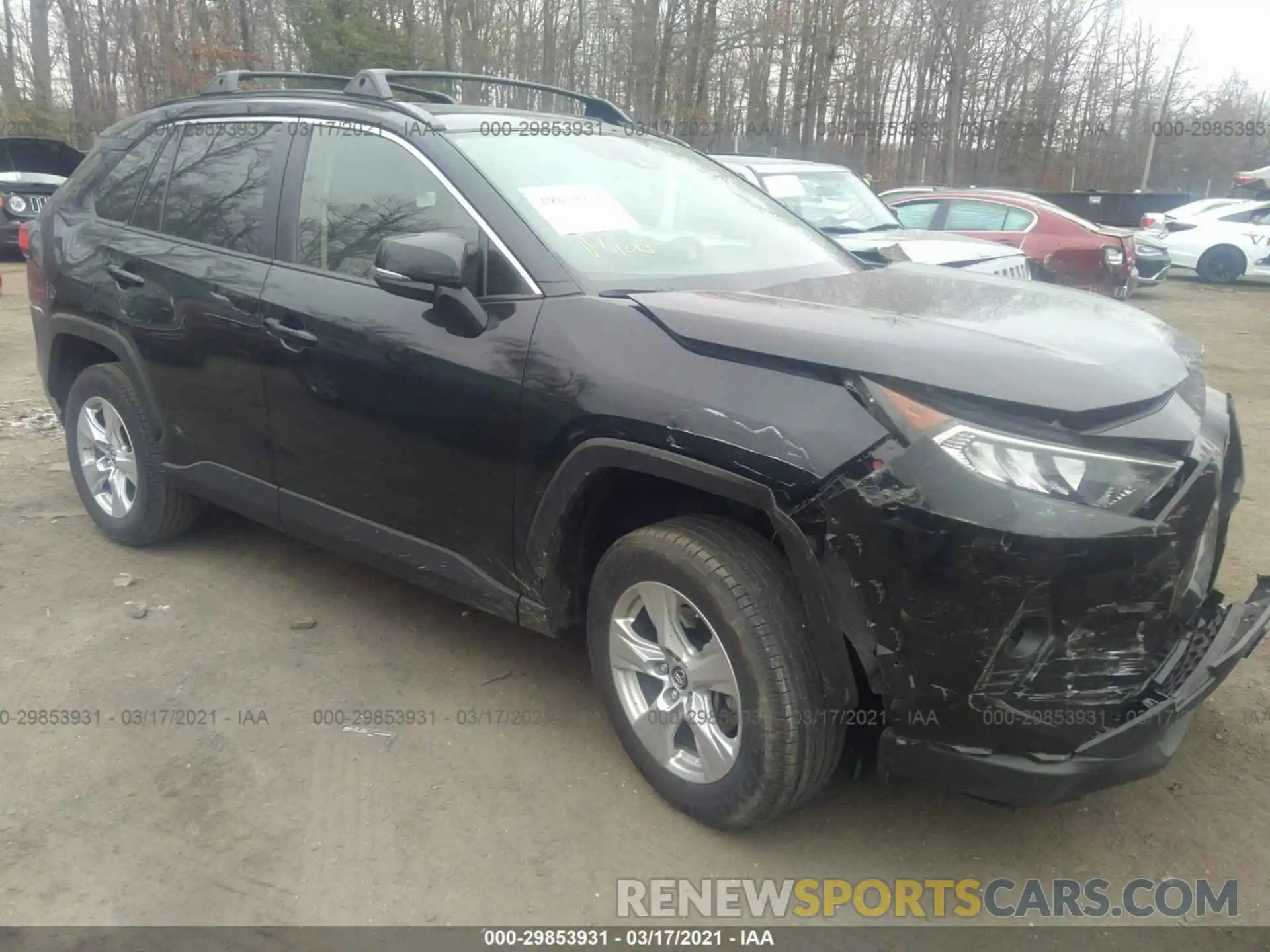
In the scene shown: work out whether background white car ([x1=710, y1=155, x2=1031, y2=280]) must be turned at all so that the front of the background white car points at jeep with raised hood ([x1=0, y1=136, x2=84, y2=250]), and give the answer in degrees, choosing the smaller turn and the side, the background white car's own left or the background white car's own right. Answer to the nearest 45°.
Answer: approximately 135° to the background white car's own right

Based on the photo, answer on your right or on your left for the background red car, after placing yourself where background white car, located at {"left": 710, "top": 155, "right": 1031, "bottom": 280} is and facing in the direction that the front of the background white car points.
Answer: on your left

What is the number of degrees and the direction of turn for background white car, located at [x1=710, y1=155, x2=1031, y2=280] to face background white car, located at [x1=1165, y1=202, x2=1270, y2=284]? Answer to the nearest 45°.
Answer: approximately 90° to its left

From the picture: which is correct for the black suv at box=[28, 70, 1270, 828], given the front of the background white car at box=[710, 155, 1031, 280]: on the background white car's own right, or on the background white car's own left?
on the background white car's own right

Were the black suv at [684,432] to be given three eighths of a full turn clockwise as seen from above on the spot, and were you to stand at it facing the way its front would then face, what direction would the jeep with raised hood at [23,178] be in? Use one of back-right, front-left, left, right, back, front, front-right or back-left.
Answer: front-right

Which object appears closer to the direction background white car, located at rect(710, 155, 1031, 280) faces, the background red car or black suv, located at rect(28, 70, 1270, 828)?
the black suv

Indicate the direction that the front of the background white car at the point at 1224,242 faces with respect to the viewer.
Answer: facing to the right of the viewer

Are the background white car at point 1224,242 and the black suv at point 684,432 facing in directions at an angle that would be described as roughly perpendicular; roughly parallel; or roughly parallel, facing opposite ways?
roughly parallel

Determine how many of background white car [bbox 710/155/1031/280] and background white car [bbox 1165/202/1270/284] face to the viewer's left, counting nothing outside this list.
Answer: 0

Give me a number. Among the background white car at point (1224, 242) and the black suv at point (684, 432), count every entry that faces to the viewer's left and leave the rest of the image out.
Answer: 0

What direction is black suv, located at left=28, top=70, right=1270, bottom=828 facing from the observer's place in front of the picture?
facing the viewer and to the right of the viewer

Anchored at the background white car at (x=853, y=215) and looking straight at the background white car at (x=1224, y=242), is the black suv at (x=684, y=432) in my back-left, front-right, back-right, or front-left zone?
back-right

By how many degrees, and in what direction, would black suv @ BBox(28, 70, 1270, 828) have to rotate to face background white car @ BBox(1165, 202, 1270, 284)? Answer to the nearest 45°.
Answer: approximately 90° to its left
